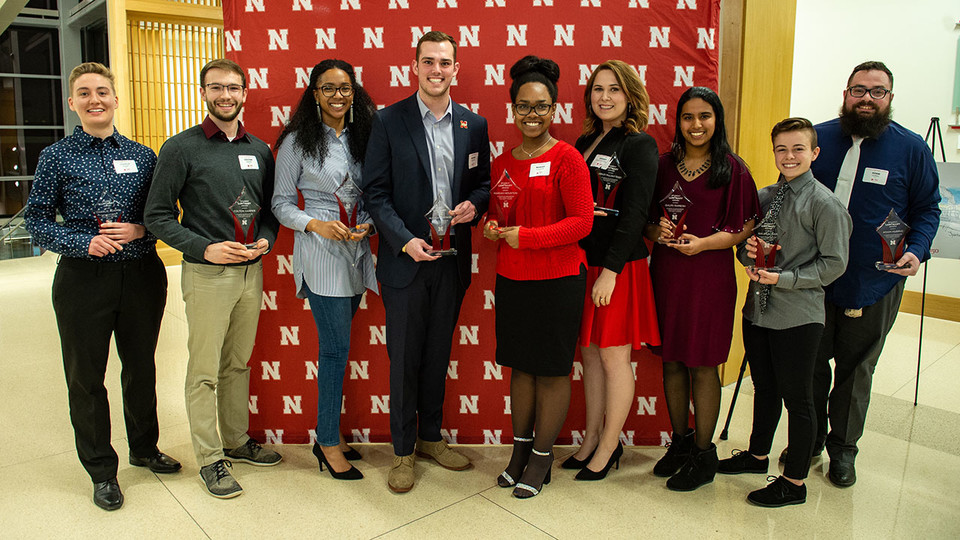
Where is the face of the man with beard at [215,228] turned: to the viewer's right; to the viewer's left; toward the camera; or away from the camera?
toward the camera

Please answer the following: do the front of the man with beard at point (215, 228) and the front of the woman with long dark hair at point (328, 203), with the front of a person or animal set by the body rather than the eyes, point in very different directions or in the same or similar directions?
same or similar directions

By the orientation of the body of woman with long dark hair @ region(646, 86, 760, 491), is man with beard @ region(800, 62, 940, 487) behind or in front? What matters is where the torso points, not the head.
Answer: behind

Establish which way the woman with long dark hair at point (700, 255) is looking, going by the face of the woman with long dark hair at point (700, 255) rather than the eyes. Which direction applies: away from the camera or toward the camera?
toward the camera

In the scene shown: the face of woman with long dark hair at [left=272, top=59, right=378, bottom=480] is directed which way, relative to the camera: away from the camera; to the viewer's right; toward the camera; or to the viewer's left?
toward the camera

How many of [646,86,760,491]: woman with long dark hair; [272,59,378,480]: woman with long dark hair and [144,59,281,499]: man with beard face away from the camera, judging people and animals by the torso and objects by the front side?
0

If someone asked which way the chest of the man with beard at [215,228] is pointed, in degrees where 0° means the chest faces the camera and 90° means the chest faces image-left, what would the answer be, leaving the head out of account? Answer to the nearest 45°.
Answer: approximately 315°

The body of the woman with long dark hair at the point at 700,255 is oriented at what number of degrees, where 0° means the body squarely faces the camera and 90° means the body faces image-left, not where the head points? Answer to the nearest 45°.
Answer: approximately 45°

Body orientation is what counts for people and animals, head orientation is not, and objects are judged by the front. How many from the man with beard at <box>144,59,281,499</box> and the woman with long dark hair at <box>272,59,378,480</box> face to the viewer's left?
0

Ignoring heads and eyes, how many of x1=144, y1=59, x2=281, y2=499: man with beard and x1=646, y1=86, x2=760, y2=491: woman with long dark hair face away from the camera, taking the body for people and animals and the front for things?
0

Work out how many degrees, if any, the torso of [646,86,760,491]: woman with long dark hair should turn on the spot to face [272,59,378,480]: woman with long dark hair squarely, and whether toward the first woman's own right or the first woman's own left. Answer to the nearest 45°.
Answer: approximately 45° to the first woman's own right
